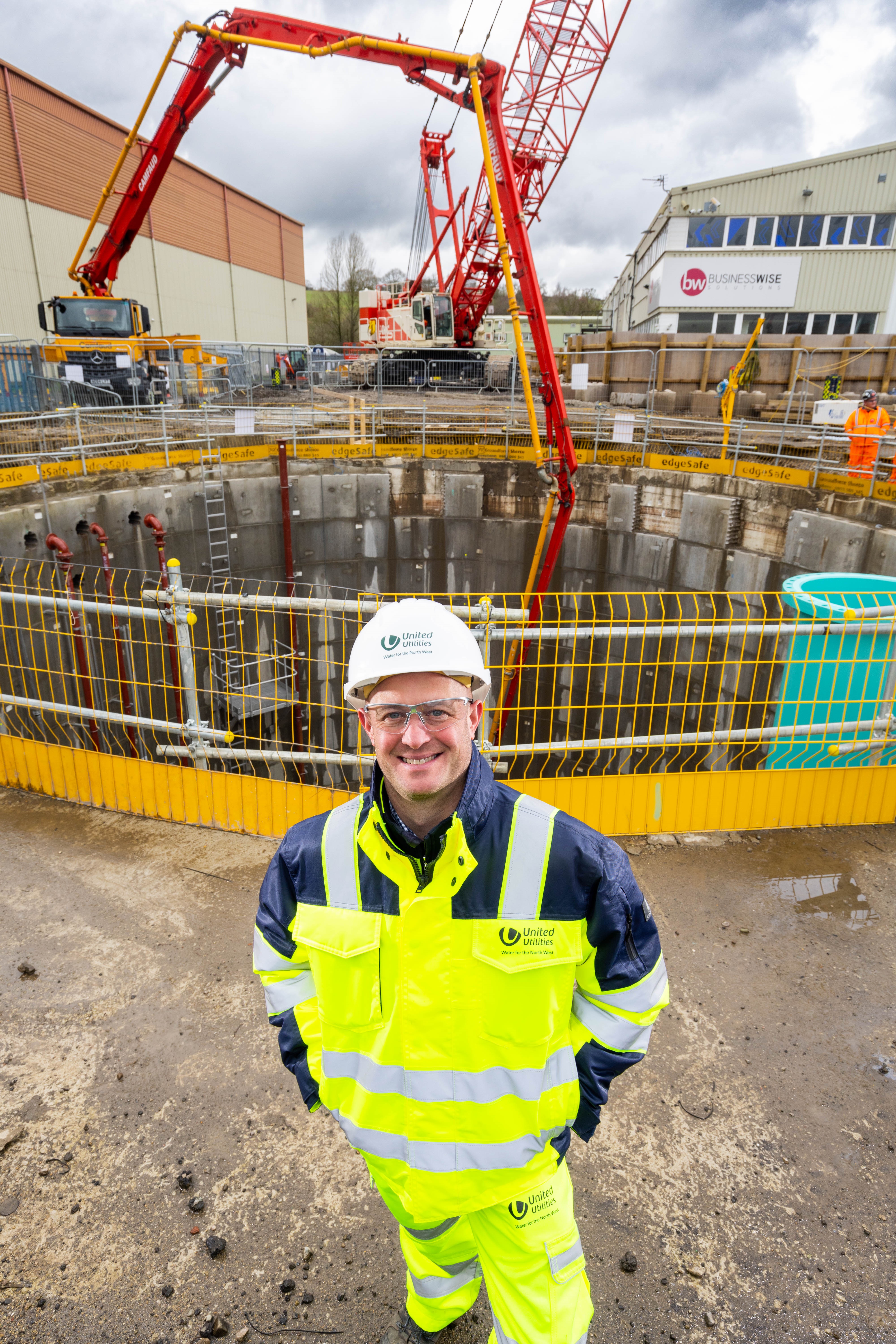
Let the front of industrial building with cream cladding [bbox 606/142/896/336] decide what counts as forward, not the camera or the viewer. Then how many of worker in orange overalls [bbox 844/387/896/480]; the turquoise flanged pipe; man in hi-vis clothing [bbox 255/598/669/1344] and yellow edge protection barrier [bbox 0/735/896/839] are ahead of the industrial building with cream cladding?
4

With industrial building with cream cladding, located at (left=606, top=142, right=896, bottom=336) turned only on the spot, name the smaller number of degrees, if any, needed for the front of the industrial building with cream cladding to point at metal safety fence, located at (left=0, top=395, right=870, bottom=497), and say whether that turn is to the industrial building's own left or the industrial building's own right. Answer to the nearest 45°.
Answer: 0° — it already faces it

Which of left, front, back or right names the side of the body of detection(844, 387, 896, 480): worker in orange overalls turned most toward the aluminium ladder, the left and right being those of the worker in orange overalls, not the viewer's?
right

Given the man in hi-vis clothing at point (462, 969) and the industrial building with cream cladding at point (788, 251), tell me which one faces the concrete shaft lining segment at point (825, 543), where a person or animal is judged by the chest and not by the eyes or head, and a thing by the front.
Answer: the industrial building with cream cladding

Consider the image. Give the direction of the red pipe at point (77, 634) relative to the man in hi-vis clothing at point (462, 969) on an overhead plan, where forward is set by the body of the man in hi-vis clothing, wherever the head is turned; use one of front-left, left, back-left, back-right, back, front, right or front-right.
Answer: back-right

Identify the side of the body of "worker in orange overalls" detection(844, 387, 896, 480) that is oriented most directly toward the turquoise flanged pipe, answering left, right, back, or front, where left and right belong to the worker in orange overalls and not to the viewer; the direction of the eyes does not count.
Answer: front

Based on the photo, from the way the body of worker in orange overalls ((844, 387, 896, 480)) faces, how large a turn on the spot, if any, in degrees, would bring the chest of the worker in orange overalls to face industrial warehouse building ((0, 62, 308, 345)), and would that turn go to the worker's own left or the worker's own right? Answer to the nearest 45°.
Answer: approximately 90° to the worker's own right

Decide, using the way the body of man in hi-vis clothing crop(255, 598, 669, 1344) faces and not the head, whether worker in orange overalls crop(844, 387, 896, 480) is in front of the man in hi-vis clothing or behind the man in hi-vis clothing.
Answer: behind

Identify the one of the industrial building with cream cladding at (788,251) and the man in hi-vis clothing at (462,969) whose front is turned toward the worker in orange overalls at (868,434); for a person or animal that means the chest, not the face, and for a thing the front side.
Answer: the industrial building with cream cladding

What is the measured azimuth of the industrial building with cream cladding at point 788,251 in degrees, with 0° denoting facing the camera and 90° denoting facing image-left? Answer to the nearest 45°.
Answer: approximately 0°

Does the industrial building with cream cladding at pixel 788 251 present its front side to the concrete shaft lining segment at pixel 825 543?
yes

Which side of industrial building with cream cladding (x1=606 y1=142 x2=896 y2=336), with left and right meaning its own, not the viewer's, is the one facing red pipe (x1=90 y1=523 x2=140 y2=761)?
front

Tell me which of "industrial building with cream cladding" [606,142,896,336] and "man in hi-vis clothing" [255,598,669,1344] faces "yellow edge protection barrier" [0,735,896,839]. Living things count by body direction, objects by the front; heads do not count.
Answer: the industrial building with cream cladding
